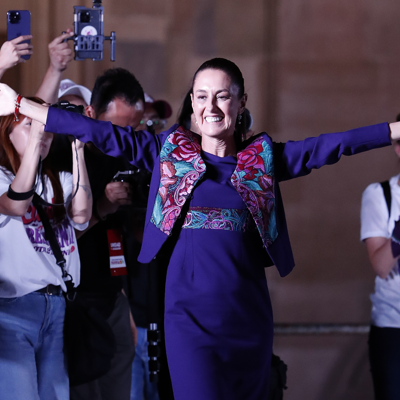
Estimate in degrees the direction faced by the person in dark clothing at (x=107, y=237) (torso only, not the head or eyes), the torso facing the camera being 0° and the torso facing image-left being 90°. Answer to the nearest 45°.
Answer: approximately 315°

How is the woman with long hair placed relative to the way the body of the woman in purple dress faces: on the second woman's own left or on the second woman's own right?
on the second woman's own right

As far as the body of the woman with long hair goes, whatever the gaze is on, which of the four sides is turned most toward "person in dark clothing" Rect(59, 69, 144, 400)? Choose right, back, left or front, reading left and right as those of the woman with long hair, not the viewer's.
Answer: left

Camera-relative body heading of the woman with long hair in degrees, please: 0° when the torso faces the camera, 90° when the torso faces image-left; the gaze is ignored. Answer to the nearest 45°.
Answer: approximately 315°

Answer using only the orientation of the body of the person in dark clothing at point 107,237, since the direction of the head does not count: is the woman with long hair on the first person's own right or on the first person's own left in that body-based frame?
on the first person's own right

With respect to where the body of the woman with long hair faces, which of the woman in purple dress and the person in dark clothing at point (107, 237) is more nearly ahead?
the woman in purple dress
